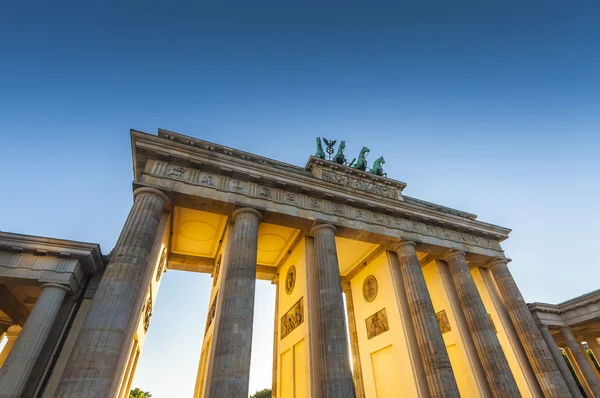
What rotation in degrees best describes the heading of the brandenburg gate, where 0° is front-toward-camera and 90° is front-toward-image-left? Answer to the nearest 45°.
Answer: approximately 315°
